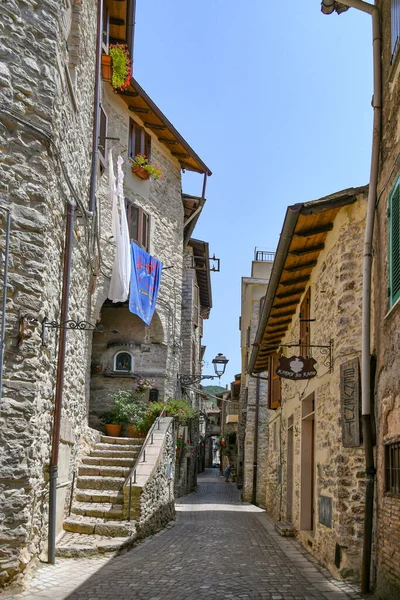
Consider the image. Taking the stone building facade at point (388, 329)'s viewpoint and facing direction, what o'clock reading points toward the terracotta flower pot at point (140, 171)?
The terracotta flower pot is roughly at 2 o'clock from the stone building facade.

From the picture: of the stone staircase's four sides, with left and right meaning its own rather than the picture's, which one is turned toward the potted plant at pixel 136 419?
back

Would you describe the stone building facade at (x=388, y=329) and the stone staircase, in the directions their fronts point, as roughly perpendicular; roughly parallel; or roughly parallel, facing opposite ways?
roughly perpendicular

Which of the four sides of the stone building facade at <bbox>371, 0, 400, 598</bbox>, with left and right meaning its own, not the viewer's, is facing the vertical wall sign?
right

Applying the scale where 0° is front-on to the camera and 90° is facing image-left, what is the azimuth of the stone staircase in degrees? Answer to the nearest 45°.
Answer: approximately 0°

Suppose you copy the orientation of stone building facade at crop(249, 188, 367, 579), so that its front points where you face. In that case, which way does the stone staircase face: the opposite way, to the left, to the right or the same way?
to the left

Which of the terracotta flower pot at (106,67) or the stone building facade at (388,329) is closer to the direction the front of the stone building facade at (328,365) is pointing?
the terracotta flower pot

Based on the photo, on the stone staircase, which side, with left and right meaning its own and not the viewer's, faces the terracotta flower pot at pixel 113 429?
back

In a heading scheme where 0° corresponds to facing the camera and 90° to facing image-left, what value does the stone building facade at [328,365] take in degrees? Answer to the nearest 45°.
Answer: approximately 90°

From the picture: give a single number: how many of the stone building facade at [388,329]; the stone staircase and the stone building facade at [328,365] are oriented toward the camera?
1

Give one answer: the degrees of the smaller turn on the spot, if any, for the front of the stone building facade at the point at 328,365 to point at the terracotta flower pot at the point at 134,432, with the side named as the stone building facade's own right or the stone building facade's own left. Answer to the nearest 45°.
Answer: approximately 45° to the stone building facade's own right

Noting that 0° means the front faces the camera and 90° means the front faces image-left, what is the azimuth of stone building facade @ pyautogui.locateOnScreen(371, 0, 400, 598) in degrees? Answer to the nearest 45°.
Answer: approximately 90°
